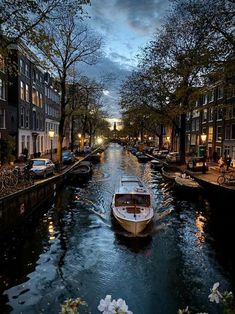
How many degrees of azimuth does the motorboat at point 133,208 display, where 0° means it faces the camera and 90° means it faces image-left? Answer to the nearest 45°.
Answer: approximately 0°

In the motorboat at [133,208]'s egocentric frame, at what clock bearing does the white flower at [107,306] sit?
The white flower is roughly at 12 o'clock from the motorboat.

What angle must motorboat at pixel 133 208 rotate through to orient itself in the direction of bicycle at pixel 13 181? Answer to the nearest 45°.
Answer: approximately 90° to its right

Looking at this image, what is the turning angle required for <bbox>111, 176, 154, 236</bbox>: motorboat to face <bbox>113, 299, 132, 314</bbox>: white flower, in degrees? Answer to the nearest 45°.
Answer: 0° — it already faces it

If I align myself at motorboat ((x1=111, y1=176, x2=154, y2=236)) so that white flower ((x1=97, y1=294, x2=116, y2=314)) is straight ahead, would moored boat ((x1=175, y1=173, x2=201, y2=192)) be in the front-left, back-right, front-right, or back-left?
back-left
